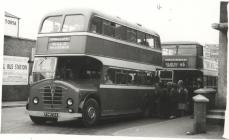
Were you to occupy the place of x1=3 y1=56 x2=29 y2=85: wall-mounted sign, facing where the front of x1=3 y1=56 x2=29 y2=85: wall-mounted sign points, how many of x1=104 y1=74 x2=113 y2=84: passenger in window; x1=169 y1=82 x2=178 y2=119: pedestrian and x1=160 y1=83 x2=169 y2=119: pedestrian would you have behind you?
0

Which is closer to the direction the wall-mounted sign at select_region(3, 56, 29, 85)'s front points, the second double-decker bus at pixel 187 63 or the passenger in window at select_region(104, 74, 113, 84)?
the passenger in window

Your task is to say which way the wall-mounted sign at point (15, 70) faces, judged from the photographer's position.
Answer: facing the viewer

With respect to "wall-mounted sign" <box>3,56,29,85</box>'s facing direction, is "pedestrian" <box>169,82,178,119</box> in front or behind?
in front

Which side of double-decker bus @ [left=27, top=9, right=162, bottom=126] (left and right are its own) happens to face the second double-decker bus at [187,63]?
back

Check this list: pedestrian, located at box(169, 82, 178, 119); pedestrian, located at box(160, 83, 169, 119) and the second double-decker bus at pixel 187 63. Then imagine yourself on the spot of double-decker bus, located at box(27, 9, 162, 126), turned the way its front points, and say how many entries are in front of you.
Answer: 0

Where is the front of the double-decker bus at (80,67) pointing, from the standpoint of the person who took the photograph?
facing the viewer and to the left of the viewer

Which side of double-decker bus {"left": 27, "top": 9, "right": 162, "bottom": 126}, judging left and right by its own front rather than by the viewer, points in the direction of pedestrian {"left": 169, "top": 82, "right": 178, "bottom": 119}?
back

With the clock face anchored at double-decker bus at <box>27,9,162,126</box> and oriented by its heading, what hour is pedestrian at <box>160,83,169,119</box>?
The pedestrian is roughly at 6 o'clock from the double-decker bus.

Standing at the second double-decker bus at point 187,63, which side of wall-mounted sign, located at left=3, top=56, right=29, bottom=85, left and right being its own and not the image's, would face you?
left

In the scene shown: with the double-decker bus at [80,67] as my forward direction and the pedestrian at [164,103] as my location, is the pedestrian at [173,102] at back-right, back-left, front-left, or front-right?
back-left

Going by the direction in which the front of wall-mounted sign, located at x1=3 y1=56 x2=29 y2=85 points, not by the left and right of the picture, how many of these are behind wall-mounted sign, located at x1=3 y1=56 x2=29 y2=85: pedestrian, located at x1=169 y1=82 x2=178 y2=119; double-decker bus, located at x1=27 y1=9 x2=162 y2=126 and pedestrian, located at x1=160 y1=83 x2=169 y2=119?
0

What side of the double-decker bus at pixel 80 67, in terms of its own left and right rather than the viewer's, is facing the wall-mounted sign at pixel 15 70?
right

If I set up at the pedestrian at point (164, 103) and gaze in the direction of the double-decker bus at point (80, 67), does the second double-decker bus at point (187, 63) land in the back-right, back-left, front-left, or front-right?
back-right

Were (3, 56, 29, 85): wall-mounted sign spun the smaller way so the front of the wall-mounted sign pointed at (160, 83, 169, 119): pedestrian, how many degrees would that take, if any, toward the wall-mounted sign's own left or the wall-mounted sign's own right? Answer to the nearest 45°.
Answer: approximately 45° to the wall-mounted sign's own left

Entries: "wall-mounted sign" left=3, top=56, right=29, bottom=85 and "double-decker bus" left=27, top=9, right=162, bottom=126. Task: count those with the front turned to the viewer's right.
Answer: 0
